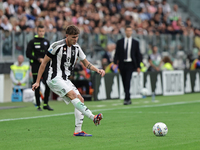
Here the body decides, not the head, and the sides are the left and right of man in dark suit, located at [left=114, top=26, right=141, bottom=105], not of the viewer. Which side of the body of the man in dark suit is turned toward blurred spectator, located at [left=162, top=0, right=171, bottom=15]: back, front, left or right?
back

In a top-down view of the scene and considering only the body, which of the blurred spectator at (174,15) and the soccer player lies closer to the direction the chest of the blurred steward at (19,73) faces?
the soccer player

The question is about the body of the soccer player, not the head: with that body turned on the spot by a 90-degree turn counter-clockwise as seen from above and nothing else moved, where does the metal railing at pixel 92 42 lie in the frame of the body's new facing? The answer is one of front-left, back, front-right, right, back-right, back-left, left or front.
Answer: front-left

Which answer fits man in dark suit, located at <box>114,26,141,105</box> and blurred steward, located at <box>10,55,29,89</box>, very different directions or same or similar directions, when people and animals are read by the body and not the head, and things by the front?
same or similar directions

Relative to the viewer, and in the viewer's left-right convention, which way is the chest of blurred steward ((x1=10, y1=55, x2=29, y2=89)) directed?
facing the viewer

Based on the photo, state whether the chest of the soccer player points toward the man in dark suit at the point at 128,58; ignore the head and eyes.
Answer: no

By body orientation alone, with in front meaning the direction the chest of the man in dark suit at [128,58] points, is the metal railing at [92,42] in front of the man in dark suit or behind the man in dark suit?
behind

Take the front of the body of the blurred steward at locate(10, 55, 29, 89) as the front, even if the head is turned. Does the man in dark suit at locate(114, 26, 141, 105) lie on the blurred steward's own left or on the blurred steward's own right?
on the blurred steward's own left

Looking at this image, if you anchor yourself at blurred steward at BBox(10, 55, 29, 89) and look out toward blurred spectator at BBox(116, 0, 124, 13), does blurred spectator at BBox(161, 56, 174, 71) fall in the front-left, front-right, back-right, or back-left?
front-right

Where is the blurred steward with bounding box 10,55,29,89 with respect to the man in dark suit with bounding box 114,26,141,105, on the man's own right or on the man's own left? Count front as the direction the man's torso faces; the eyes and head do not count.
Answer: on the man's own right

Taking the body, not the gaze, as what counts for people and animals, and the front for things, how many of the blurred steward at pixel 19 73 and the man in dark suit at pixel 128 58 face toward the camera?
2

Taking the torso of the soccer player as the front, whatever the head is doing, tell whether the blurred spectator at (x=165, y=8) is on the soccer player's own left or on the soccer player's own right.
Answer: on the soccer player's own left

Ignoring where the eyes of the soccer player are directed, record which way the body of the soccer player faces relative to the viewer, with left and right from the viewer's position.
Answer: facing the viewer and to the right of the viewer
